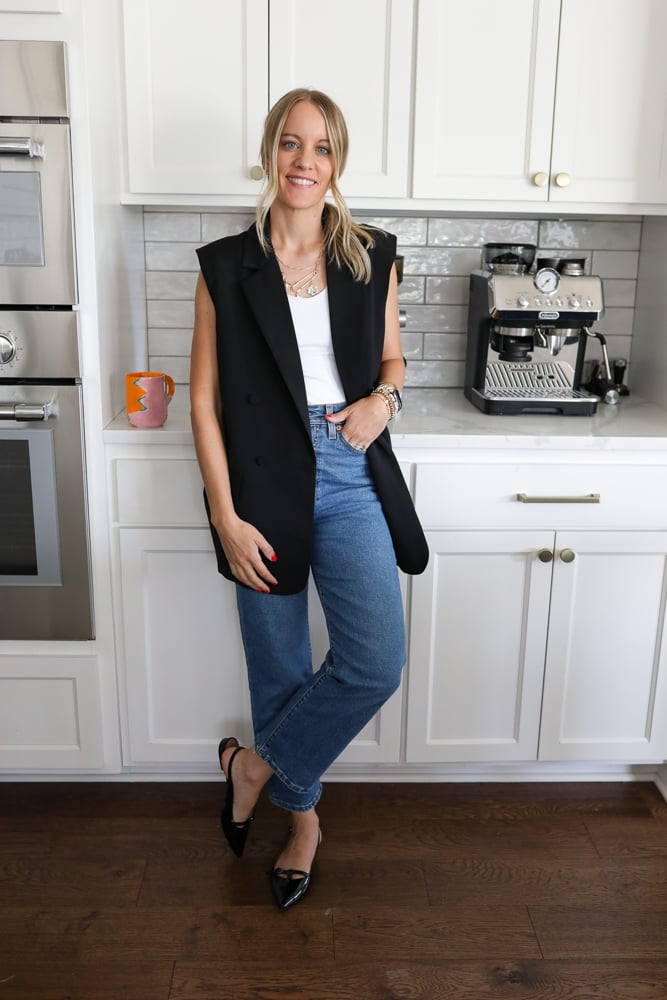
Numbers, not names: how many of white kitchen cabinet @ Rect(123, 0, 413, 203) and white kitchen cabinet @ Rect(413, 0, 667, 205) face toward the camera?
2

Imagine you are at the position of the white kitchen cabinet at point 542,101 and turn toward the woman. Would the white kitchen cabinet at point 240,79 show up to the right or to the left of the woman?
right

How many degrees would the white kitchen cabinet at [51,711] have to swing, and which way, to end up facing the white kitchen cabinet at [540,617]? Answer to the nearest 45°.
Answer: approximately 90° to its left
